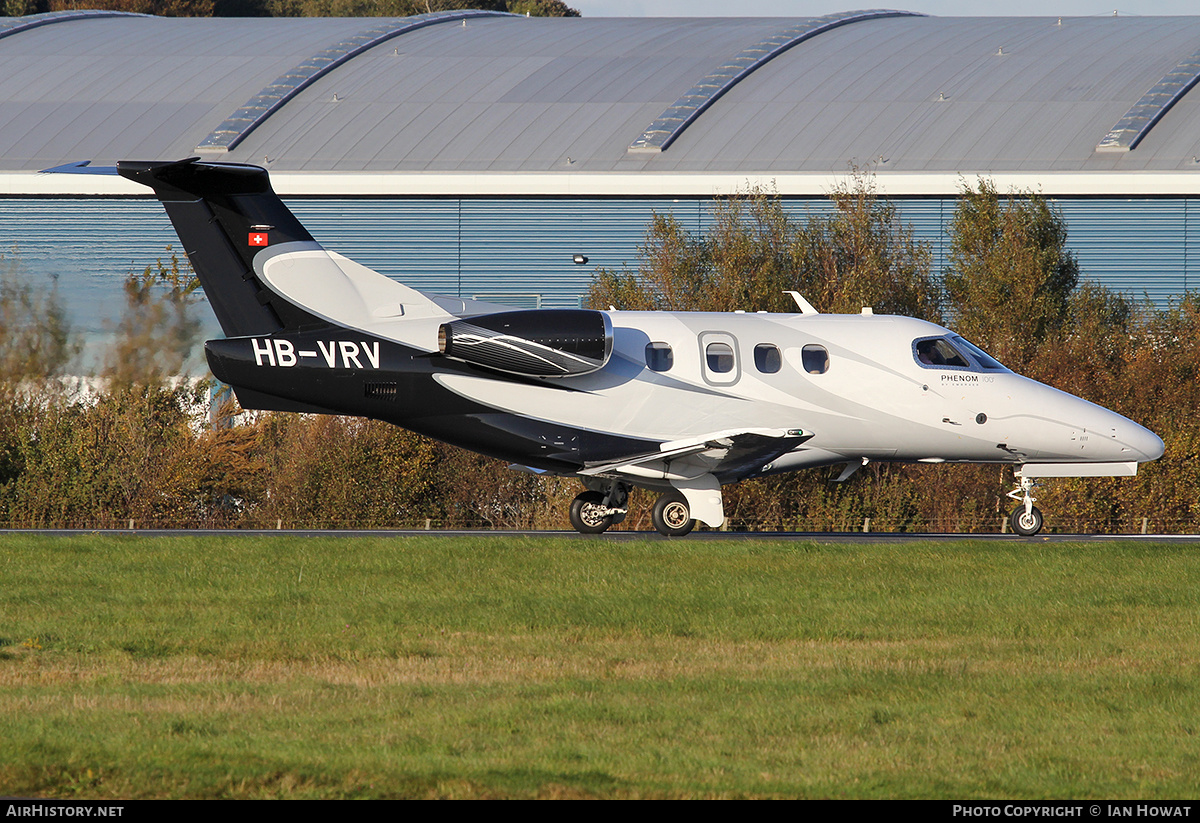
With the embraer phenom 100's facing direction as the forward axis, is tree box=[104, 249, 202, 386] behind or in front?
behind

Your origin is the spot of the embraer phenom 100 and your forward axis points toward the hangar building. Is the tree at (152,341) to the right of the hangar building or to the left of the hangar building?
left

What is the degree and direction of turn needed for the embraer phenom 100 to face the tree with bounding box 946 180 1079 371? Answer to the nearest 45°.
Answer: approximately 45° to its left

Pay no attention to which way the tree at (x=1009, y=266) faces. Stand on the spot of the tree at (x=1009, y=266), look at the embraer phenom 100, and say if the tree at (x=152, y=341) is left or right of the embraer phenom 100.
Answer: right

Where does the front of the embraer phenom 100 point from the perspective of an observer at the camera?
facing to the right of the viewer

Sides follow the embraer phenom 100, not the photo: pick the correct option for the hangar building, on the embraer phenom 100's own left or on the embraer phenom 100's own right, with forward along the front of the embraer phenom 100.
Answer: on the embraer phenom 100's own left
